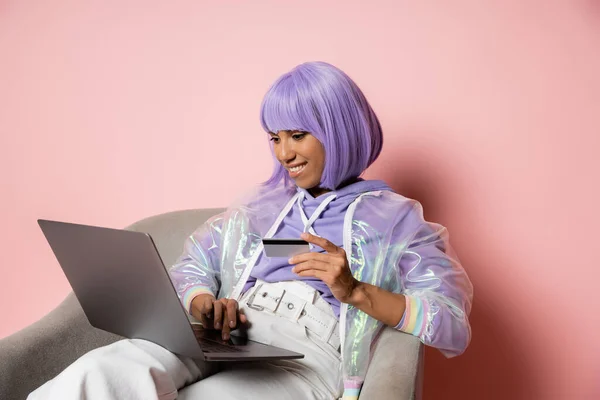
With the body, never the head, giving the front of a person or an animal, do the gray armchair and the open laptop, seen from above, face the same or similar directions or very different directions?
very different directions

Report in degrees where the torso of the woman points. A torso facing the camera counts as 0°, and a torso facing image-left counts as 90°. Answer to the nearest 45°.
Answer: approximately 45°

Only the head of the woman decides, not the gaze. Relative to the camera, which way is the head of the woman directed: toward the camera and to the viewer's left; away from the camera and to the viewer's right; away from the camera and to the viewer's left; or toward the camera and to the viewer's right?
toward the camera and to the viewer's left

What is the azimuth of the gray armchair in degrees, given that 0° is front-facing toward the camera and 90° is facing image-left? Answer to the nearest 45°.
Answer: approximately 45°

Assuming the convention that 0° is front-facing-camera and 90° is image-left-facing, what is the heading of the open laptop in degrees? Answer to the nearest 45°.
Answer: approximately 225°
